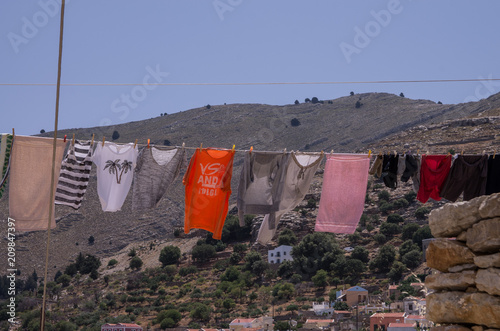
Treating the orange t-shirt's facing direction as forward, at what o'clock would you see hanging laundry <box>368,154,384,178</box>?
The hanging laundry is roughly at 9 o'clock from the orange t-shirt.

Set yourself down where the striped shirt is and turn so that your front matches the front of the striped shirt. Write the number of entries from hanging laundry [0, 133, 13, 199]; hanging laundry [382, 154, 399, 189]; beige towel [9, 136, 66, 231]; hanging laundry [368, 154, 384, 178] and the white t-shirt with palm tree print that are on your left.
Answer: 3

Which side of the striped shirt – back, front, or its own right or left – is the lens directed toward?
front

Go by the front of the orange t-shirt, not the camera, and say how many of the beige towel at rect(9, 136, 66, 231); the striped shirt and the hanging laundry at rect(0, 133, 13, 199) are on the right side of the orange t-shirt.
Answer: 3

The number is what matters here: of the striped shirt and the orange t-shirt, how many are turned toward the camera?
2

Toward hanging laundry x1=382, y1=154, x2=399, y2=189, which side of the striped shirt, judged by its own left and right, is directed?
left

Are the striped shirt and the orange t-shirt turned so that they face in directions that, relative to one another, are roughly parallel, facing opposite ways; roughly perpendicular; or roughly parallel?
roughly parallel

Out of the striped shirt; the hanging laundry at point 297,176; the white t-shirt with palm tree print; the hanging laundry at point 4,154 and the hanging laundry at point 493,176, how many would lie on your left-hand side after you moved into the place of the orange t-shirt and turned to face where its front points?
2

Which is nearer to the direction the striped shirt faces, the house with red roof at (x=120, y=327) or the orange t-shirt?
the orange t-shirt

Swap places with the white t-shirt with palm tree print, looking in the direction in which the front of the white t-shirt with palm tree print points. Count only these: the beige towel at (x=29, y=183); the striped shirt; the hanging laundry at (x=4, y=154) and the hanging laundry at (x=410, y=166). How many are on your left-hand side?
1

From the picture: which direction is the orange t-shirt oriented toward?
toward the camera

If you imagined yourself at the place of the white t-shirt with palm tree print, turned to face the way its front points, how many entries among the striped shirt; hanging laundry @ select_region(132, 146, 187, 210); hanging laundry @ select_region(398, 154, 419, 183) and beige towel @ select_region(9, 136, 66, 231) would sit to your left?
2

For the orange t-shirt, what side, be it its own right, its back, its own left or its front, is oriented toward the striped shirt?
right
